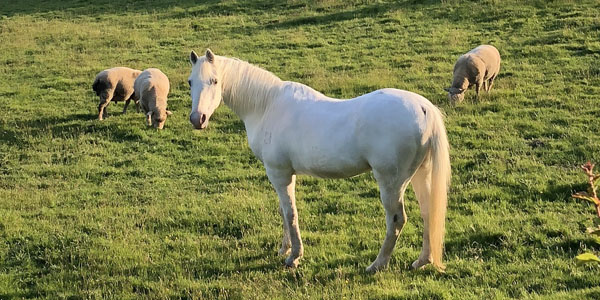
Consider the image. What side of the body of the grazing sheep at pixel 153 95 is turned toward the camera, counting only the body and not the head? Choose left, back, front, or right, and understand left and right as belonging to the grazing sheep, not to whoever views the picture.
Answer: front

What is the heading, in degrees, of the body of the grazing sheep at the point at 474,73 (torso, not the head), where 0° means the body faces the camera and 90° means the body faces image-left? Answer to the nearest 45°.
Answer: approximately 45°

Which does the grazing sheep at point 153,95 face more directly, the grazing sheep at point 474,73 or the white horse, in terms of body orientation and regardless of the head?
the white horse

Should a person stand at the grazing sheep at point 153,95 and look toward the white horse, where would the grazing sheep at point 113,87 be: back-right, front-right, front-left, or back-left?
back-right

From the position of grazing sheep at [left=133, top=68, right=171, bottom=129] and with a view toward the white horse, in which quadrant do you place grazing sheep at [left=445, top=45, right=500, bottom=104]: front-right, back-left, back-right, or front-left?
front-left

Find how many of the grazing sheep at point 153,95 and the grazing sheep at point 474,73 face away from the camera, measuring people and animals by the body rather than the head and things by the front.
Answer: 0

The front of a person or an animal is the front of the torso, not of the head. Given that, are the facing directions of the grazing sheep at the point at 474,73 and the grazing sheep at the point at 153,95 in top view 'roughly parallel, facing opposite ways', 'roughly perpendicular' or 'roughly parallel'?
roughly perpendicular

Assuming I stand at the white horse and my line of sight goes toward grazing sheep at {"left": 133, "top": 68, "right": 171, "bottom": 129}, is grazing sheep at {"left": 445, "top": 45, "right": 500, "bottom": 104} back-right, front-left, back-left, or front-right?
front-right

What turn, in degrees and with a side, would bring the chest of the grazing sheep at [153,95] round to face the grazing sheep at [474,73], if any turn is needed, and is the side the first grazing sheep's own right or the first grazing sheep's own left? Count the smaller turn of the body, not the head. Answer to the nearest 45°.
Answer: approximately 90° to the first grazing sheep's own left

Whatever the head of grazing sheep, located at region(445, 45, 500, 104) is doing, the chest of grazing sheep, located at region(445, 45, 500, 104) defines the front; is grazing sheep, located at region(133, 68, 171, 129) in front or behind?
in front

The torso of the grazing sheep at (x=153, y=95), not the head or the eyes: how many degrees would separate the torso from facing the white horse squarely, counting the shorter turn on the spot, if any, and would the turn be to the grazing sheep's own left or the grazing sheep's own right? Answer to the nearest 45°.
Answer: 0° — it already faces it
